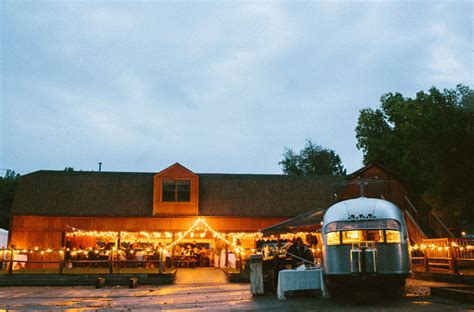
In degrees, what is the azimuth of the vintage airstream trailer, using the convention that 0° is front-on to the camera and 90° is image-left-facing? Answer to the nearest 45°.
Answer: approximately 0°

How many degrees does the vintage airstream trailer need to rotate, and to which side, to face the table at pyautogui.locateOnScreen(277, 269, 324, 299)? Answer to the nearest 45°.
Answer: approximately 90° to its right

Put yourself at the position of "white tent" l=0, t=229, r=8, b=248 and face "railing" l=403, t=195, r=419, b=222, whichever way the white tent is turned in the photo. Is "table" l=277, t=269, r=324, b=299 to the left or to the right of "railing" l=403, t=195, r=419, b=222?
right

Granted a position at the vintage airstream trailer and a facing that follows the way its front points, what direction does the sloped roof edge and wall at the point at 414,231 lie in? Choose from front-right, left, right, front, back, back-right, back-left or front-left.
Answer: back

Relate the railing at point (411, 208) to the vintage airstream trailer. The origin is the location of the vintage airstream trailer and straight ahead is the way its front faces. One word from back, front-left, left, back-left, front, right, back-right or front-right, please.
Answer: back

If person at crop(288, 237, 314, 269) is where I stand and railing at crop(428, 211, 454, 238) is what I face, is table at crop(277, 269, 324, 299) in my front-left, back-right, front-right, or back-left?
back-right

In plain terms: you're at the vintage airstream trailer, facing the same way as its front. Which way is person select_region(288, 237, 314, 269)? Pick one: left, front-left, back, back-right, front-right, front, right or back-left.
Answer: back-right

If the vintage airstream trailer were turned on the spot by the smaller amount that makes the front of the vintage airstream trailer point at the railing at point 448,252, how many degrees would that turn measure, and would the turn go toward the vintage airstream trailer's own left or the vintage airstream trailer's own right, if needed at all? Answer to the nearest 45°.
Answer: approximately 135° to the vintage airstream trailer's own left

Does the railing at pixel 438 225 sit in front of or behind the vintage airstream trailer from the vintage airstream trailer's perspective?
behind
